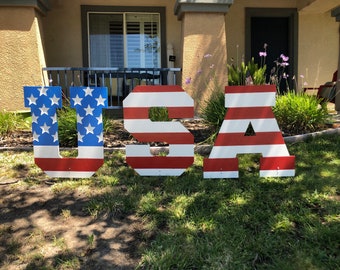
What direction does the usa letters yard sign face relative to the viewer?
toward the camera

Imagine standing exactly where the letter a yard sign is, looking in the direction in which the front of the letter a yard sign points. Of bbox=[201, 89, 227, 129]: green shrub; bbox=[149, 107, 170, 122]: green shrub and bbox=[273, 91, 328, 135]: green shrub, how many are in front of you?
0

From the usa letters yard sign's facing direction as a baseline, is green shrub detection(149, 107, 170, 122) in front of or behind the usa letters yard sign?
behind

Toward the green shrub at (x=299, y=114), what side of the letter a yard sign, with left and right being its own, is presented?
back

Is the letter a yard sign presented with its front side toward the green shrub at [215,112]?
no

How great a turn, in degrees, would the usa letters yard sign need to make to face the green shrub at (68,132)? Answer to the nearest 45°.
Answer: approximately 135° to its right

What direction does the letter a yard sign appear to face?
toward the camera

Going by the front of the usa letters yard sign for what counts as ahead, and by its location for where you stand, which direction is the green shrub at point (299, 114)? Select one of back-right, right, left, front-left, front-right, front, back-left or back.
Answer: back-left

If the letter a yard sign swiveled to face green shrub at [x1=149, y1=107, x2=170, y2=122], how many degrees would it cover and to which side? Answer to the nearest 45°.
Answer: approximately 135° to its right

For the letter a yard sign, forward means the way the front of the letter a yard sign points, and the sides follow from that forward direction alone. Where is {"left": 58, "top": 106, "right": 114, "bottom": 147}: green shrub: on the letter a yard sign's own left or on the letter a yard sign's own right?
on the letter a yard sign's own right
